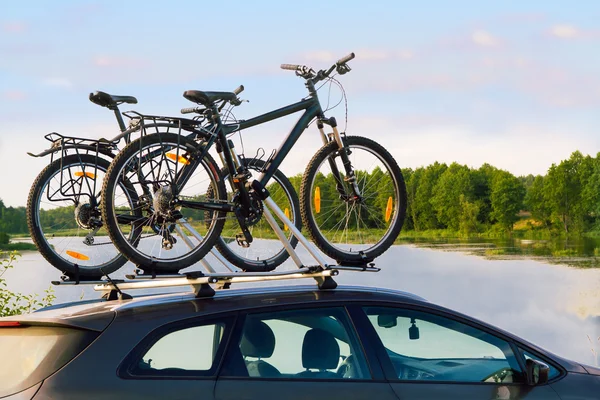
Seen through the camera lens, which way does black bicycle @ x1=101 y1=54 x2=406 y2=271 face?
facing away from the viewer and to the right of the viewer

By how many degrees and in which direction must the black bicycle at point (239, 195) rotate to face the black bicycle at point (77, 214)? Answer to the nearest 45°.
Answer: approximately 135° to its left

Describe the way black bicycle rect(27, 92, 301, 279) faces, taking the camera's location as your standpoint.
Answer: facing away from the viewer and to the right of the viewer

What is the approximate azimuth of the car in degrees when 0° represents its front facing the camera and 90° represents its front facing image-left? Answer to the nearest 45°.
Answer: approximately 225°

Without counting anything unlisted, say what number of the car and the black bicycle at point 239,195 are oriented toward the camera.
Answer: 0
